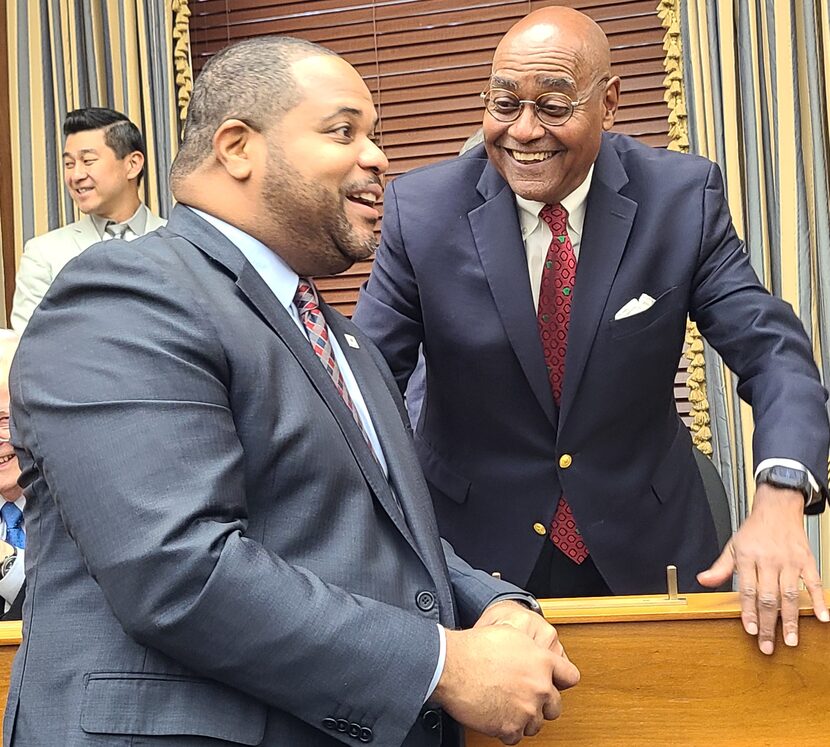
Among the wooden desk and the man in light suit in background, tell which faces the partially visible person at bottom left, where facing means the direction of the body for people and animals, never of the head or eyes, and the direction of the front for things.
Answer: the man in light suit in background

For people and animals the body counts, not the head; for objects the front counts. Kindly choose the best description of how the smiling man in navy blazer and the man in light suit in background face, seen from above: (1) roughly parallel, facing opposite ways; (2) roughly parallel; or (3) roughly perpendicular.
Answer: roughly parallel

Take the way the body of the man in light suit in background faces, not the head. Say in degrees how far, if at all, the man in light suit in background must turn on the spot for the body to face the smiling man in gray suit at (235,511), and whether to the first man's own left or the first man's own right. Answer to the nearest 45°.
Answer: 0° — they already face them

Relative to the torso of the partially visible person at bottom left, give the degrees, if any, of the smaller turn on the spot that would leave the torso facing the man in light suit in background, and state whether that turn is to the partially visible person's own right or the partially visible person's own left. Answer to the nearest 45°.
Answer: approximately 135° to the partially visible person's own left

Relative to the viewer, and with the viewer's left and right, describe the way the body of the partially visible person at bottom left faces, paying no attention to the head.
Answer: facing the viewer and to the right of the viewer

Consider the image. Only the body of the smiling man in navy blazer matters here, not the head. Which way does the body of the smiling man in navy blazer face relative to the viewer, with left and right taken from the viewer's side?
facing the viewer

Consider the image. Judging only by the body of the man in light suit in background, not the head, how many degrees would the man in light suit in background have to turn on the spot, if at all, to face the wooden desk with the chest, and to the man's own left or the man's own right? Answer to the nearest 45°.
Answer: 0° — they already face it

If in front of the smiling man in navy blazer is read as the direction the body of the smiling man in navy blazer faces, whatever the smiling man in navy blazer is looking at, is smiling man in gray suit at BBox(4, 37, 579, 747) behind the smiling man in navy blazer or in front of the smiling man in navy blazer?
in front

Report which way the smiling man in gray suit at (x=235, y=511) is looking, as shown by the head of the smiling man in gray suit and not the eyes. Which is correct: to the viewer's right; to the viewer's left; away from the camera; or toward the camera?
to the viewer's right

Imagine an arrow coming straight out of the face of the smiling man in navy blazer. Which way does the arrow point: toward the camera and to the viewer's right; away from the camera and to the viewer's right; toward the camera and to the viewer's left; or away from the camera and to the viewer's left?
toward the camera and to the viewer's left

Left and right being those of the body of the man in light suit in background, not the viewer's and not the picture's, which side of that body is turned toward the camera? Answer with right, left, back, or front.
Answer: front
